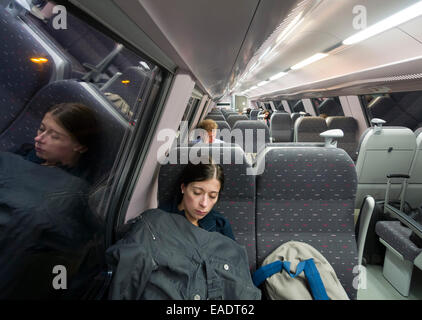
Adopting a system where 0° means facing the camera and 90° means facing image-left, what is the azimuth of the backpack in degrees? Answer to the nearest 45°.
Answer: approximately 180°
